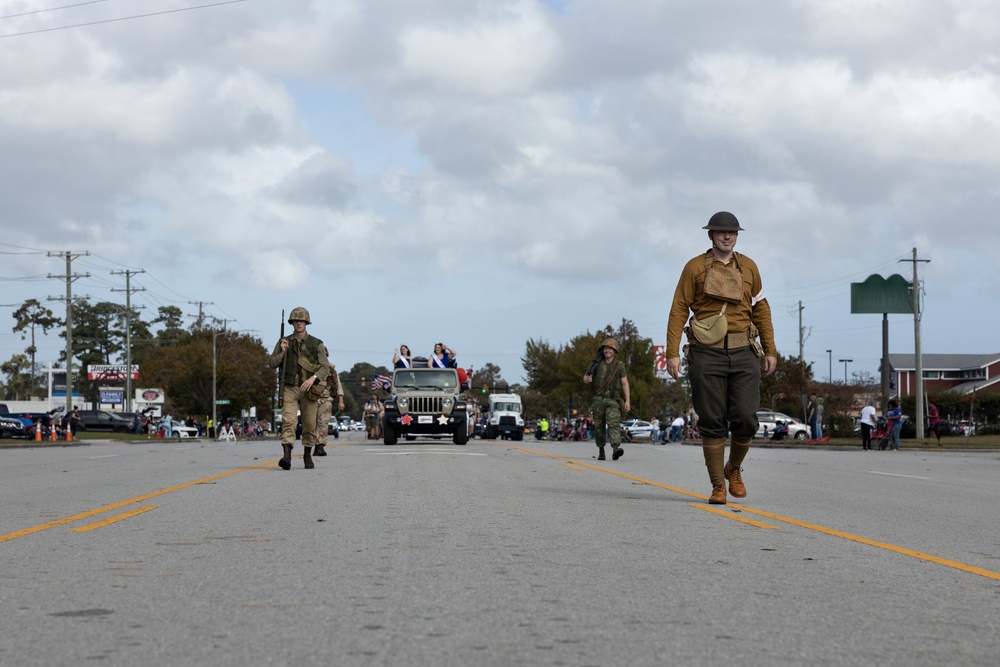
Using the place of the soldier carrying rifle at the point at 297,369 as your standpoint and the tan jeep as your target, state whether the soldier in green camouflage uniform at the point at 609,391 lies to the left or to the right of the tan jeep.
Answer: right

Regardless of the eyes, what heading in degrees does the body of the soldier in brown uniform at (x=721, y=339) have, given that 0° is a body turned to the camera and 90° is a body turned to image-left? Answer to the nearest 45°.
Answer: approximately 0°

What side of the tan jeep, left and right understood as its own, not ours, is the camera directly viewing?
front

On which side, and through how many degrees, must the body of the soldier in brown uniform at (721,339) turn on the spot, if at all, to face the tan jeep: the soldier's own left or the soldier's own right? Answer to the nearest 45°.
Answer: approximately 180°

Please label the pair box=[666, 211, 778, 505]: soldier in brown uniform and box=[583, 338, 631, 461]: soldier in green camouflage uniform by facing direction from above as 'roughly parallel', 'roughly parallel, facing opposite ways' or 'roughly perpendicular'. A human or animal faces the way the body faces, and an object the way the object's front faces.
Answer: roughly parallel

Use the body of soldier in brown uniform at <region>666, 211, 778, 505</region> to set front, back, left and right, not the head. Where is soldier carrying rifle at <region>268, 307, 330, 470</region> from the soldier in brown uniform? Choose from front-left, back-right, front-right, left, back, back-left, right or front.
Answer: back-right

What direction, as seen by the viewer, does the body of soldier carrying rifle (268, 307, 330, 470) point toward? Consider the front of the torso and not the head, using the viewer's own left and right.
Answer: facing the viewer

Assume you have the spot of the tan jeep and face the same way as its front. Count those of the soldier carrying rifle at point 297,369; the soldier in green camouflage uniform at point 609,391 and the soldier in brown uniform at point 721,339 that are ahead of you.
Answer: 3

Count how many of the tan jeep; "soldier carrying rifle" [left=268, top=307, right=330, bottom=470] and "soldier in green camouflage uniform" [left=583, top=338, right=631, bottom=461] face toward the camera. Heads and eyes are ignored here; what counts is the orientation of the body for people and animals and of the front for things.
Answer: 3

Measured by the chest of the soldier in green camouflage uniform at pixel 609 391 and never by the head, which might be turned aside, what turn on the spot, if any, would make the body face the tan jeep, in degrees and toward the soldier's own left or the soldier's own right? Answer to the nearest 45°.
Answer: approximately 180°

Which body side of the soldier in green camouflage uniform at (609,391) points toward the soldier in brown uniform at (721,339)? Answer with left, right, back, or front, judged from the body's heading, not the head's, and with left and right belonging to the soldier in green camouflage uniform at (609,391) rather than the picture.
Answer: front

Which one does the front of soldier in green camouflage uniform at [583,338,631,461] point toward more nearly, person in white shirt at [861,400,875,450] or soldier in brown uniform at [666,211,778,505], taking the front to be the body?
the soldier in brown uniform

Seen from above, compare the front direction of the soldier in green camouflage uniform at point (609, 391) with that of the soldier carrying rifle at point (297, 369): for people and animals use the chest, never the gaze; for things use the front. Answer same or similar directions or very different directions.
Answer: same or similar directions

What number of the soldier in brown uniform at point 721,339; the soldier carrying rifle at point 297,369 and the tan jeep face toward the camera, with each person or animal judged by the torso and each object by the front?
3

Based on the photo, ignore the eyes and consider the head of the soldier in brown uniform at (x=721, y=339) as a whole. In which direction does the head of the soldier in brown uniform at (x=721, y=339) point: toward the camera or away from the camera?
toward the camera

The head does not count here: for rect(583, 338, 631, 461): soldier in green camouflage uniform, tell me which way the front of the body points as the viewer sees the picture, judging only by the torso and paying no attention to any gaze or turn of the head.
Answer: toward the camera

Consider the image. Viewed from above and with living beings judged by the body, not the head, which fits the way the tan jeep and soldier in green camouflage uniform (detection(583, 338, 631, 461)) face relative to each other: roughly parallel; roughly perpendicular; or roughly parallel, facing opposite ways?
roughly parallel
